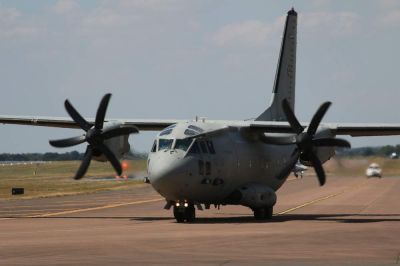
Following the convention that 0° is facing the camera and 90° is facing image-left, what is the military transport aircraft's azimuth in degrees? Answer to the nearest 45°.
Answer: approximately 45°
